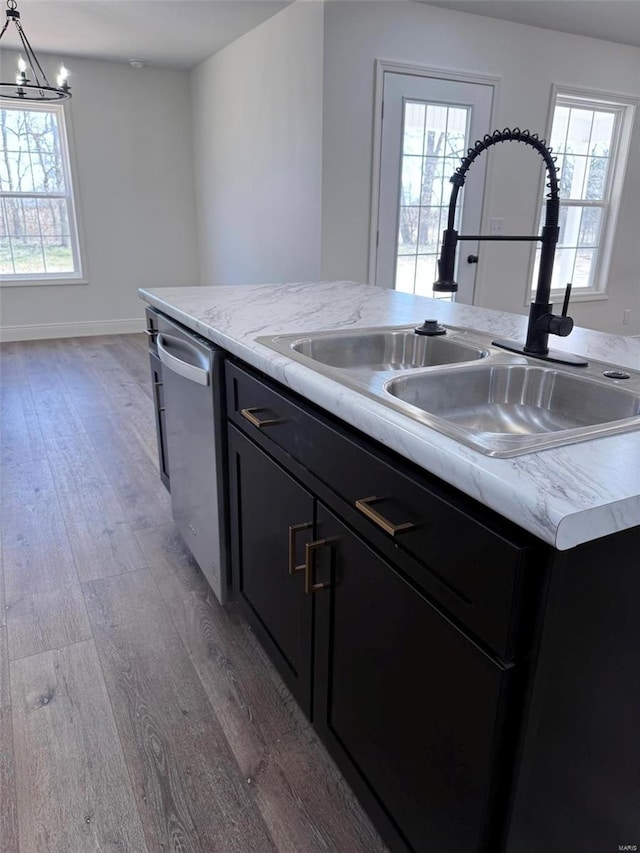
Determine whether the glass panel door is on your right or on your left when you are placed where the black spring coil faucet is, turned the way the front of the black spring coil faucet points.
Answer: on your right

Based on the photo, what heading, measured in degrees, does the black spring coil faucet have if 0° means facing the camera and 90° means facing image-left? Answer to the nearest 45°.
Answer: approximately 45°

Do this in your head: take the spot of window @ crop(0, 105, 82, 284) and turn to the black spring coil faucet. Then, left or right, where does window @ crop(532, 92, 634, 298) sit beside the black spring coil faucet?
left

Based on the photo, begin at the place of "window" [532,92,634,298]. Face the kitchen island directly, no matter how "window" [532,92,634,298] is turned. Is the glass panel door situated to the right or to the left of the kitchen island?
right

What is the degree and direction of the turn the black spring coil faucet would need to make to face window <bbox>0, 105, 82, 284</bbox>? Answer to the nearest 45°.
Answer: approximately 90° to its right

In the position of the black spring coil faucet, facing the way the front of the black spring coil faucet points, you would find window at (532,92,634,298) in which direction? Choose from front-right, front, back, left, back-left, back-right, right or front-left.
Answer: back-right
